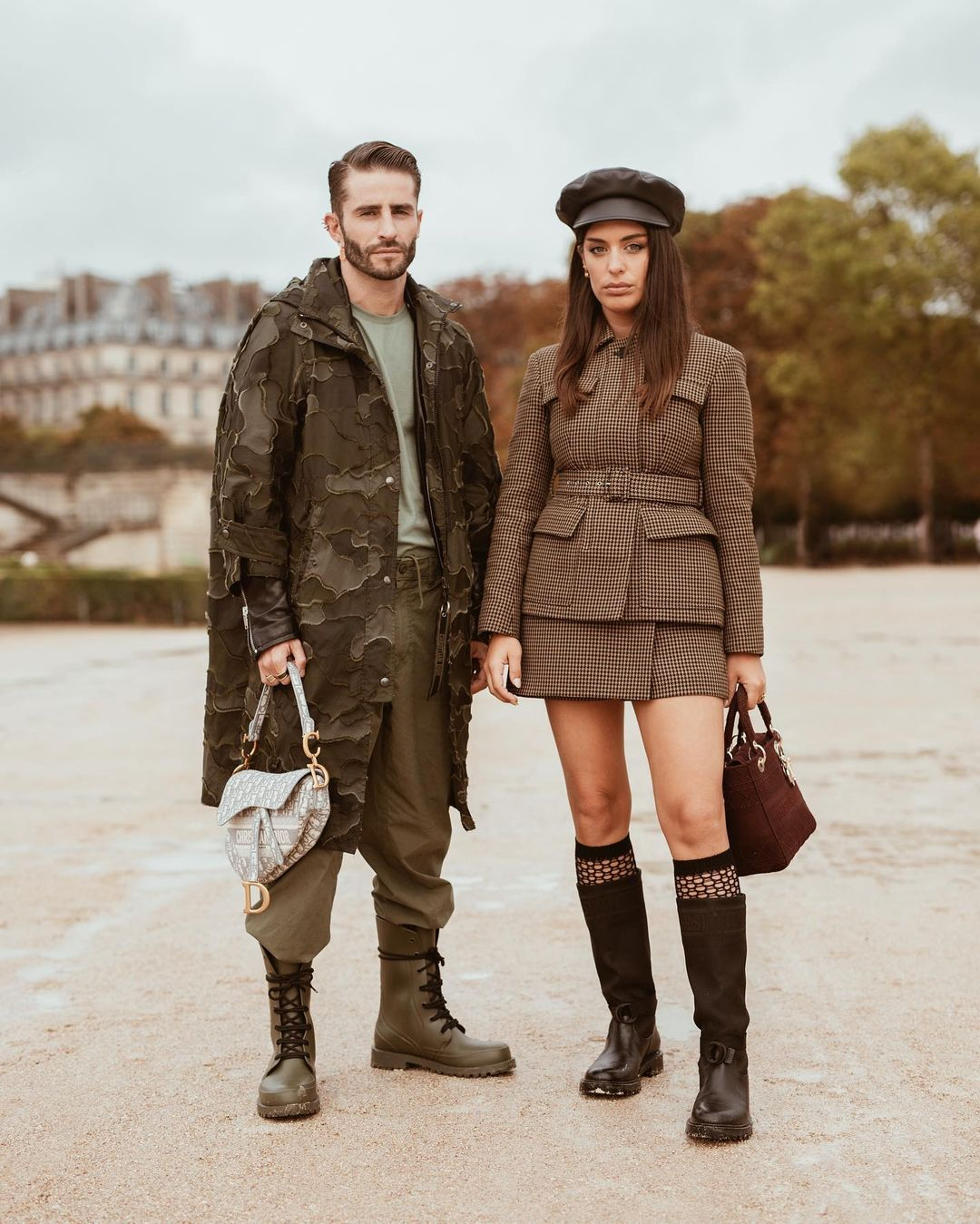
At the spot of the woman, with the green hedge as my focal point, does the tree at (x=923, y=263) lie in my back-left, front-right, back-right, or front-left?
front-right

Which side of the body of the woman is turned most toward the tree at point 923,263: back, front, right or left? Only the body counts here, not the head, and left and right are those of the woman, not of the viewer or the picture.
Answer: back

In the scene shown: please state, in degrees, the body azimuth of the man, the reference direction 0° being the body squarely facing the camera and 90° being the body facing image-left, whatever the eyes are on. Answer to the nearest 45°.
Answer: approximately 315°

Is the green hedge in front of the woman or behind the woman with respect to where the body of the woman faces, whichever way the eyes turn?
behind

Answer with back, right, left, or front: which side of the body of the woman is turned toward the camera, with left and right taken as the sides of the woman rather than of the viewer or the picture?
front

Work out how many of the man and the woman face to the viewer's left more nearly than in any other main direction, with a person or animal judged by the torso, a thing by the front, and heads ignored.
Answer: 0

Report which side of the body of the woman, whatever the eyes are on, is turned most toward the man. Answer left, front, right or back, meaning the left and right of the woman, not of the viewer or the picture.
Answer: right

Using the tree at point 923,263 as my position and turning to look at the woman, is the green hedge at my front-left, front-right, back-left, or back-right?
front-right

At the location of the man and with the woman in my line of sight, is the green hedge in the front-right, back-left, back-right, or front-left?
back-left

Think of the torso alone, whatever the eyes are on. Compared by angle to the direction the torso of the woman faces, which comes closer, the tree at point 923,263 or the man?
the man
